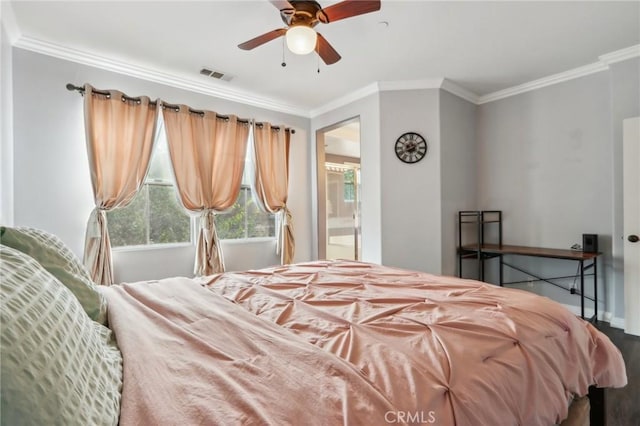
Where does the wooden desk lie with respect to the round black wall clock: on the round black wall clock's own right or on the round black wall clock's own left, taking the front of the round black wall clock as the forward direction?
on the round black wall clock's own left

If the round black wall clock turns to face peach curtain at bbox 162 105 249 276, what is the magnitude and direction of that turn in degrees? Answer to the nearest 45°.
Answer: approximately 90° to its right

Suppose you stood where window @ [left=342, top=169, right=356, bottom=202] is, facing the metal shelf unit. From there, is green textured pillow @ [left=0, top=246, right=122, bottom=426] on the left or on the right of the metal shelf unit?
right

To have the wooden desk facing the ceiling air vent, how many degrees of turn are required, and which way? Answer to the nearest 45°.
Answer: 0° — it already faces it

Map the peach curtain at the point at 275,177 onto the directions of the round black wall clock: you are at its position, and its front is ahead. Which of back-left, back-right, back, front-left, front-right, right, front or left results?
right

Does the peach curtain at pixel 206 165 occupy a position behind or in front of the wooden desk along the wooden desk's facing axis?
in front

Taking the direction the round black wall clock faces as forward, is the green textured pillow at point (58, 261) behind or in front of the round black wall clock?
in front

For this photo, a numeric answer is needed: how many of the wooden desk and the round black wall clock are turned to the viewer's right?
0

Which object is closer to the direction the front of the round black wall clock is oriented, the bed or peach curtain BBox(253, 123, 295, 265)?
the bed

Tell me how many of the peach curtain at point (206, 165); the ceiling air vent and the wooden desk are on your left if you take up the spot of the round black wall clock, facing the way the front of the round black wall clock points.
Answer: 1

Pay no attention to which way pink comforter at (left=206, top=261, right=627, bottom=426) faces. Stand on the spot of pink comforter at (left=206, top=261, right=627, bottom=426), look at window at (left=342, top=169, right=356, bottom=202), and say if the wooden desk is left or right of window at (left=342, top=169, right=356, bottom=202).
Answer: right

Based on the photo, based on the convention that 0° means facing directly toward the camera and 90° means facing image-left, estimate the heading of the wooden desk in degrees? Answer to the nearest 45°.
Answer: approximately 45°

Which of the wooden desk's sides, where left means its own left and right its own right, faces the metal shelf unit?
right

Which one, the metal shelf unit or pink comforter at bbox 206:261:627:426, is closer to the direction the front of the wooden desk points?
the pink comforter

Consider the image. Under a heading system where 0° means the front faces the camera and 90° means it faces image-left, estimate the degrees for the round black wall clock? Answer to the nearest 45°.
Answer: approximately 0°
